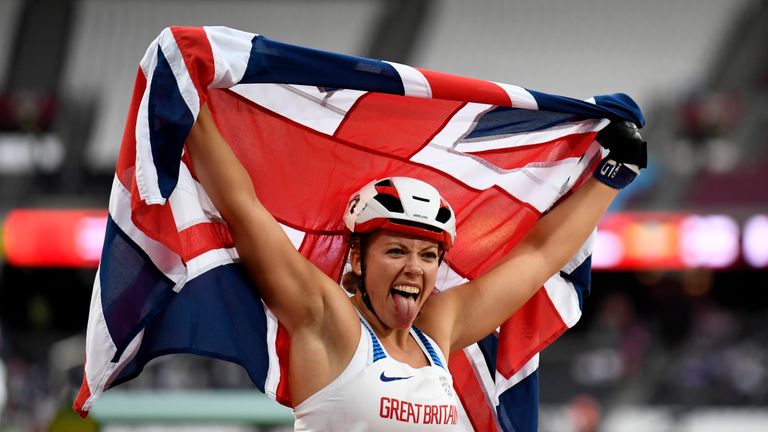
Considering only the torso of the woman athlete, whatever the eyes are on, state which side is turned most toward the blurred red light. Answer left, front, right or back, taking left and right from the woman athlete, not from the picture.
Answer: back

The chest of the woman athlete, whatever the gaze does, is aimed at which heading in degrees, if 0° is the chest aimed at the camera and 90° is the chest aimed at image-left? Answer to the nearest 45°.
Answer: approximately 315°
